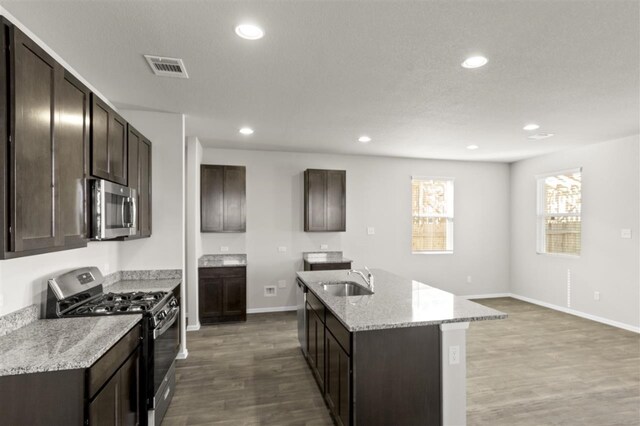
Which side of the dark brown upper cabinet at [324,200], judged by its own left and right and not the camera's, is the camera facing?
front

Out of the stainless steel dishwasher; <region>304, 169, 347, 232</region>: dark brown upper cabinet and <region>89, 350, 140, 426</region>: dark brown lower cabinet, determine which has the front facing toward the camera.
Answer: the dark brown upper cabinet

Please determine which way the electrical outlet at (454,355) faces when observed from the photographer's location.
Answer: facing the viewer

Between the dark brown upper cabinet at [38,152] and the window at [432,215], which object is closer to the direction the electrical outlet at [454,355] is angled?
the dark brown upper cabinet

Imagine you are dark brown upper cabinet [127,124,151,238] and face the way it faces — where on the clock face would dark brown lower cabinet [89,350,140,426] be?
The dark brown lower cabinet is roughly at 3 o'clock from the dark brown upper cabinet.

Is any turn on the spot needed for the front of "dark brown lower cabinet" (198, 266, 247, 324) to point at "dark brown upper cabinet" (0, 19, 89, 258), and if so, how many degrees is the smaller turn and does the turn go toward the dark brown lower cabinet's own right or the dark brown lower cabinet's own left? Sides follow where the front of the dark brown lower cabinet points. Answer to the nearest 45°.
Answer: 0° — it already faces it

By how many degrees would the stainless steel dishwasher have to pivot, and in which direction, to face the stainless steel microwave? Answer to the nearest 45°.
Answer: approximately 45° to its left

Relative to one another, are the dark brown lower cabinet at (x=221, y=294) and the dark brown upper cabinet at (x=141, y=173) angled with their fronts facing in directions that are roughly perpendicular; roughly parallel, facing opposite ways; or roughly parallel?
roughly perpendicular

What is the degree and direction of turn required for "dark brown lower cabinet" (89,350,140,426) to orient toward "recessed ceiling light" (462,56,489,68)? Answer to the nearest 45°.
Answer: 0° — it already faces it

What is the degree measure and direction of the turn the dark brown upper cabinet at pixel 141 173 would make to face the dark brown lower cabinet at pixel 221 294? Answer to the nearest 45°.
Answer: approximately 45° to its left

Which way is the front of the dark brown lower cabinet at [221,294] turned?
toward the camera

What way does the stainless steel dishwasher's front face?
to the viewer's left

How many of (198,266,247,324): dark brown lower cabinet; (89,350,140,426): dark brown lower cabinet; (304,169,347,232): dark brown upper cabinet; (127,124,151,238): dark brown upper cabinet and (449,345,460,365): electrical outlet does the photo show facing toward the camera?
3

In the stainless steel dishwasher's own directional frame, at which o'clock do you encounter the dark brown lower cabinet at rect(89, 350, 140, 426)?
The dark brown lower cabinet is roughly at 10 o'clock from the stainless steel dishwasher.

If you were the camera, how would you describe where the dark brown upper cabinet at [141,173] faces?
facing to the right of the viewer

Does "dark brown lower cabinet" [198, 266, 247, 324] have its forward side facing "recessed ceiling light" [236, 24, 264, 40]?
yes

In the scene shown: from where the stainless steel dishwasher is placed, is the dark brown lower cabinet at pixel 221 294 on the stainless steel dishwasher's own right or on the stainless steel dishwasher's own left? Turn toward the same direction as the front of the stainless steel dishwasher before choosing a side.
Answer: on the stainless steel dishwasher's own right
